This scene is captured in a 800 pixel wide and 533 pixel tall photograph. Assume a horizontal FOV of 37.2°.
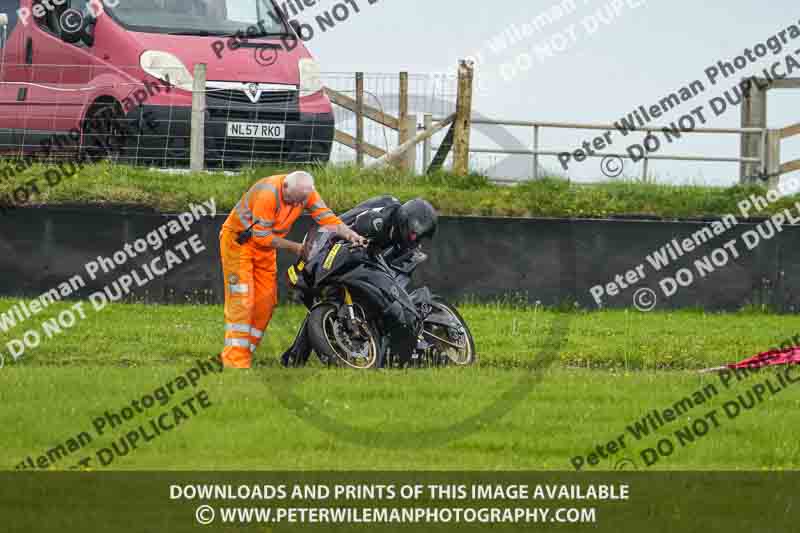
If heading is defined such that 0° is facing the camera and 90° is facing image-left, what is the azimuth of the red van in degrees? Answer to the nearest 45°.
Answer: approximately 315°

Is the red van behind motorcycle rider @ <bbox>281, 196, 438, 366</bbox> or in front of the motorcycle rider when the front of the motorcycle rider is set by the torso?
behind

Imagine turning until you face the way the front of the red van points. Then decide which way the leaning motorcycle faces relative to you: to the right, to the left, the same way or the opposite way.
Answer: to the right

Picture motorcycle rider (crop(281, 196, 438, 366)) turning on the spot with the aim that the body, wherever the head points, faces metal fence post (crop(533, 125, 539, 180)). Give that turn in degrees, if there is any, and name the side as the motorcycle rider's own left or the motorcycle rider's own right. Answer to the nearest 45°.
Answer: approximately 135° to the motorcycle rider's own left

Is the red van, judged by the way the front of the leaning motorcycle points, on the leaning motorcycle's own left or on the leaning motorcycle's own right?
on the leaning motorcycle's own right

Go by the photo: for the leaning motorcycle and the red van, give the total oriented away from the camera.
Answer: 0

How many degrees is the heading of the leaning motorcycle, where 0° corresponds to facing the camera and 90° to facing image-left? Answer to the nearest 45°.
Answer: approximately 45°
